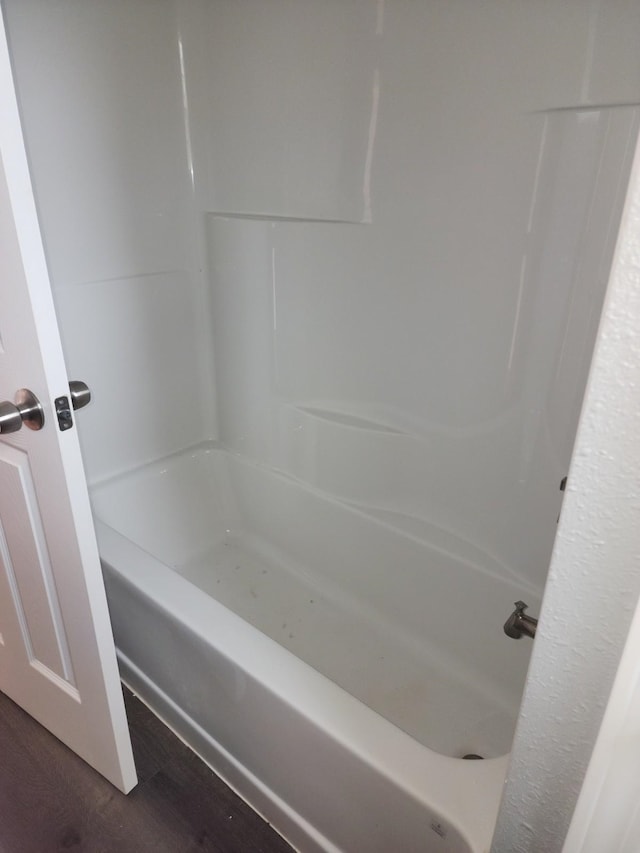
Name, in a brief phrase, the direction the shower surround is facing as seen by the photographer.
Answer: facing the viewer and to the left of the viewer

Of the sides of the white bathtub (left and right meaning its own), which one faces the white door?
front
